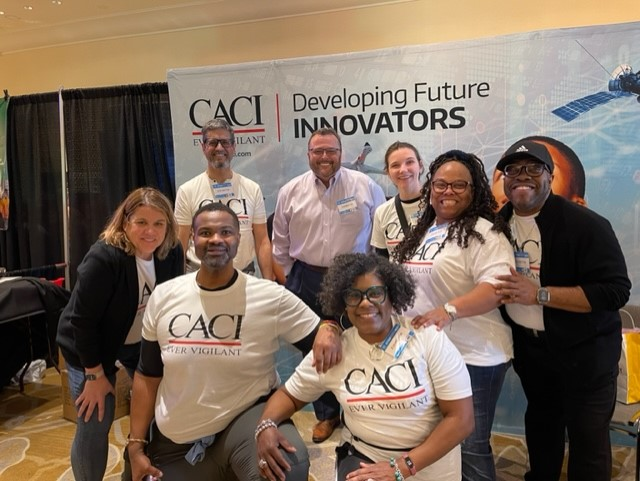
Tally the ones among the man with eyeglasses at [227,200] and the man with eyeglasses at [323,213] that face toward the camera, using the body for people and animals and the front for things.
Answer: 2

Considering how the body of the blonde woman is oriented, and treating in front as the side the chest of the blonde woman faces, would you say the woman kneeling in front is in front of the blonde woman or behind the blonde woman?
in front

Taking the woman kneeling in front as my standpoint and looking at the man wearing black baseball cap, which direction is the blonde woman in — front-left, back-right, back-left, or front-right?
back-left

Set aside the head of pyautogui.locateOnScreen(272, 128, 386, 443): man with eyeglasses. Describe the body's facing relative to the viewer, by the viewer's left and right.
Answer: facing the viewer

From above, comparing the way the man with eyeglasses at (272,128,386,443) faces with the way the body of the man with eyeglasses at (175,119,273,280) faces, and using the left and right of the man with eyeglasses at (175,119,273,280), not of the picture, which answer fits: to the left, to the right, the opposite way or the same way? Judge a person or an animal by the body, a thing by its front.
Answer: the same way

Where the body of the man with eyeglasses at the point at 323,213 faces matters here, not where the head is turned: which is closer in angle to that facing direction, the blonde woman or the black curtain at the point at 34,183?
the blonde woman

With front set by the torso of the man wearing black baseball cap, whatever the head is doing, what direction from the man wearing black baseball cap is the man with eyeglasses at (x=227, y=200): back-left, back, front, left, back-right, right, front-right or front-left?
front-right

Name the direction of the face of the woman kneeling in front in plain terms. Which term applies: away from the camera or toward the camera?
toward the camera

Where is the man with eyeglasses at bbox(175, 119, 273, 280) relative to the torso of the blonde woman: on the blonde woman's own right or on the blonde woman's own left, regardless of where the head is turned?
on the blonde woman's own left

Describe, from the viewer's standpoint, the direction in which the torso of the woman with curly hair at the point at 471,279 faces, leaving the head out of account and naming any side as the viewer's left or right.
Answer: facing the viewer and to the left of the viewer

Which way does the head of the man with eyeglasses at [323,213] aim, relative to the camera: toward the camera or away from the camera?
toward the camera

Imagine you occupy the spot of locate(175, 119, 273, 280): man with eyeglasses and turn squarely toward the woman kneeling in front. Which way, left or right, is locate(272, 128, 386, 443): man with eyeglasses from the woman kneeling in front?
left

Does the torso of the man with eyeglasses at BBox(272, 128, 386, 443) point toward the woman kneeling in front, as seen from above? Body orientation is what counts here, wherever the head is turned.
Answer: yes

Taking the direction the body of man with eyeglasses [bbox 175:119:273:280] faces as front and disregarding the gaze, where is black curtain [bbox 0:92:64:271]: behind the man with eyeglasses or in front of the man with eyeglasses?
behind
